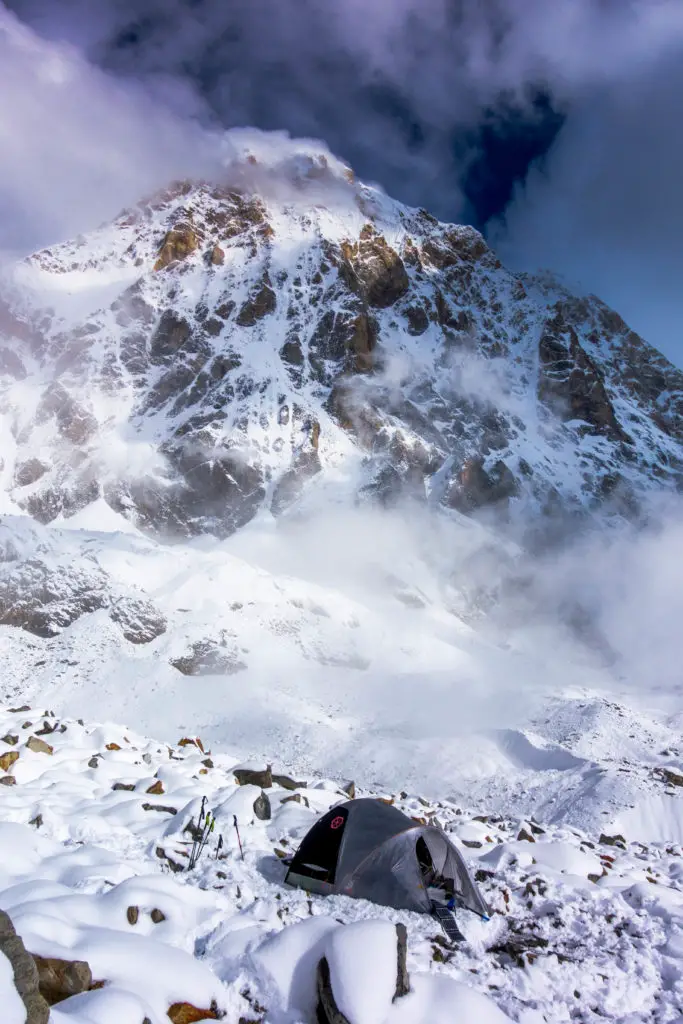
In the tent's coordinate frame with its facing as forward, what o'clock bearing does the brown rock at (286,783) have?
The brown rock is roughly at 7 o'clock from the tent.

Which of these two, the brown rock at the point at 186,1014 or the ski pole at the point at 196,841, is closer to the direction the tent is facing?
the brown rock

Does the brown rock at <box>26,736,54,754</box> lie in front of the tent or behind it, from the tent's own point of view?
behind

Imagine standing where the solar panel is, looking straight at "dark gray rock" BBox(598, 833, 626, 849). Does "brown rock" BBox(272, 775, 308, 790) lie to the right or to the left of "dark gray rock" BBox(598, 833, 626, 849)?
left

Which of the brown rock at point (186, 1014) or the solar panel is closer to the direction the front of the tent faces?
the solar panel

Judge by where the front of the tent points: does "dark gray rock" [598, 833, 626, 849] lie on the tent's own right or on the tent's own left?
on the tent's own left

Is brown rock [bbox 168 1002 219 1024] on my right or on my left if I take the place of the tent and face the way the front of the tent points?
on my right

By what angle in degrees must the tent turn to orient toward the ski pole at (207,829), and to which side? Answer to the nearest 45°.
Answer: approximately 135° to its right

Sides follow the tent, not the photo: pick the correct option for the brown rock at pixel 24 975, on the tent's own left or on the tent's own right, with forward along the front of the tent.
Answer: on the tent's own right

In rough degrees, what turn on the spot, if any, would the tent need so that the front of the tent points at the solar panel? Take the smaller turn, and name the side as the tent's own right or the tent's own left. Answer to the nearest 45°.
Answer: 0° — it already faces it

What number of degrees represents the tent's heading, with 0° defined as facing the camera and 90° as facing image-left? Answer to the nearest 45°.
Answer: approximately 315°

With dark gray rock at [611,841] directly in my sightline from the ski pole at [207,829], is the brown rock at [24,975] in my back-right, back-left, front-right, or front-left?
back-right

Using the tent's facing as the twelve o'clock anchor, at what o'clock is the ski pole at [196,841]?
The ski pole is roughly at 5 o'clock from the tent.

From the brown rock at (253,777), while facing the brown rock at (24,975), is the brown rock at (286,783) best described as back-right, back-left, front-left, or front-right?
back-left
